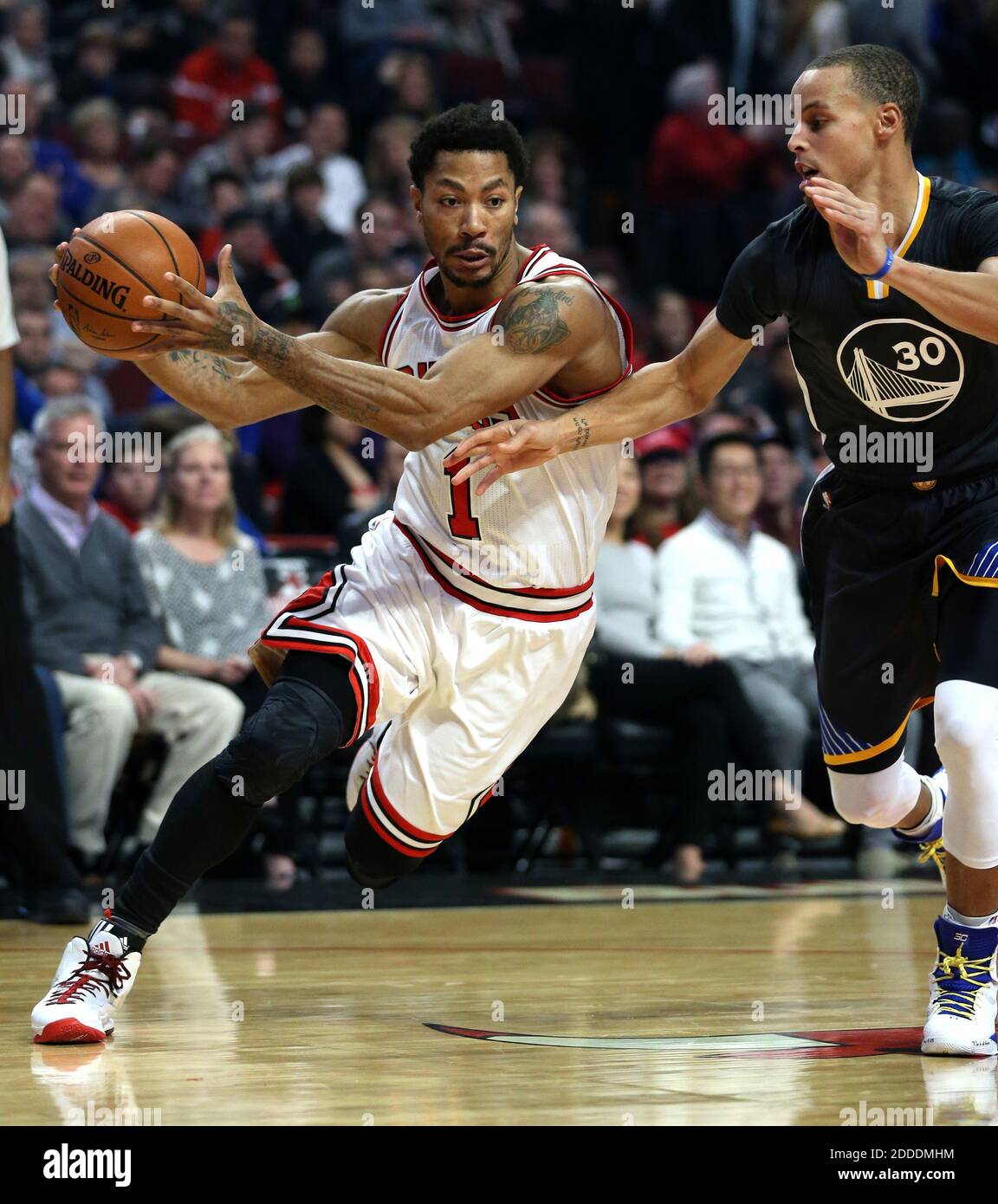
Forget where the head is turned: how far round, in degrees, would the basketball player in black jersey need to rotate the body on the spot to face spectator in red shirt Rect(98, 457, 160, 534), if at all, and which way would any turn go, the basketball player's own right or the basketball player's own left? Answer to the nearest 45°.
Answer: approximately 135° to the basketball player's own right

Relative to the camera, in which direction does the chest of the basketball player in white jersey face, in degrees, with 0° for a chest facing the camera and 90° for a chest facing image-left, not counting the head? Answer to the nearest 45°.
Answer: approximately 45°

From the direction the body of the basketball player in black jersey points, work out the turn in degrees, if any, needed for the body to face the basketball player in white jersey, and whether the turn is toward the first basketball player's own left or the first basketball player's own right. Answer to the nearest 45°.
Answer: approximately 90° to the first basketball player's own right

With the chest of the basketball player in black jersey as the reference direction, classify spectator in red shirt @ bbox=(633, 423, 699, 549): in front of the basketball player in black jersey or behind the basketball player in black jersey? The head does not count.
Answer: behind

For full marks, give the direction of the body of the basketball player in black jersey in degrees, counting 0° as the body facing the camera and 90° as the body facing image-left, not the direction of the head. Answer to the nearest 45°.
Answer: approximately 0°

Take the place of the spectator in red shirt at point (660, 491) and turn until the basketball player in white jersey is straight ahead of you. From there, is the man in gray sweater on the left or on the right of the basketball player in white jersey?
right

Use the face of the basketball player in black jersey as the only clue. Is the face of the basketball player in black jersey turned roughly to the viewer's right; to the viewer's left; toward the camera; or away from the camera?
to the viewer's left

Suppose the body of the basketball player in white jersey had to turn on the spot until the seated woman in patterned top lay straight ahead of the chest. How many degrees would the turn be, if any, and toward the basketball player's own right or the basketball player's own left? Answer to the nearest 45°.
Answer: approximately 135° to the basketball player's own right

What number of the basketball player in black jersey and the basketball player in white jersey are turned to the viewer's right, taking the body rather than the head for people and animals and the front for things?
0

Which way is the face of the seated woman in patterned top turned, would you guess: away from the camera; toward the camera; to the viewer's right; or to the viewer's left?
toward the camera
